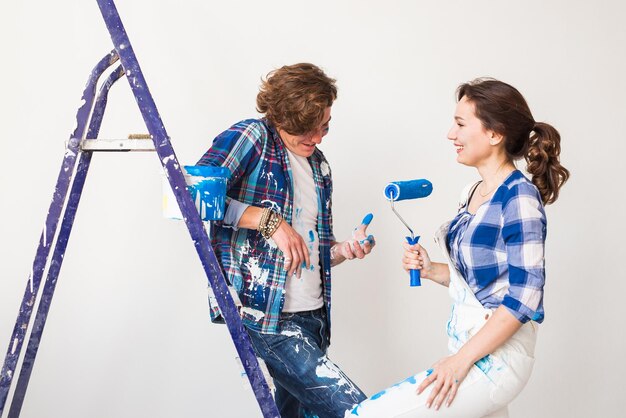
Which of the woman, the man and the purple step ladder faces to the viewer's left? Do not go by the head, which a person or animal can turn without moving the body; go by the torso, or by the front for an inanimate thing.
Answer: the woman

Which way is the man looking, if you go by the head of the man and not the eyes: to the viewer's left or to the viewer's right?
to the viewer's right

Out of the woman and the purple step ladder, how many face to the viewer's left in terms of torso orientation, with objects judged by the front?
1

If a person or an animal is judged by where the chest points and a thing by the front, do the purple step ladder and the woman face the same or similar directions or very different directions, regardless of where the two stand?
very different directions

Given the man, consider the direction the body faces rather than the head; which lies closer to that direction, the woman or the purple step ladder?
the woman

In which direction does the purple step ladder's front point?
to the viewer's right

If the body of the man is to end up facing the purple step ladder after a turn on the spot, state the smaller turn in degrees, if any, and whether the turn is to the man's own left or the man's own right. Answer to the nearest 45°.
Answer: approximately 135° to the man's own right

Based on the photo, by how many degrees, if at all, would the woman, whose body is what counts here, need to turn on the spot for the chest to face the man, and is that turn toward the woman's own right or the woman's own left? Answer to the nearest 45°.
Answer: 0° — they already face them

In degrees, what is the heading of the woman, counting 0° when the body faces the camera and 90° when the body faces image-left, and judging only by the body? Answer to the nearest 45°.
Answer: approximately 90°

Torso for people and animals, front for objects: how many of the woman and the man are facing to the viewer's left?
1

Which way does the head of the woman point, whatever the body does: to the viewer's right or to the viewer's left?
to the viewer's left
